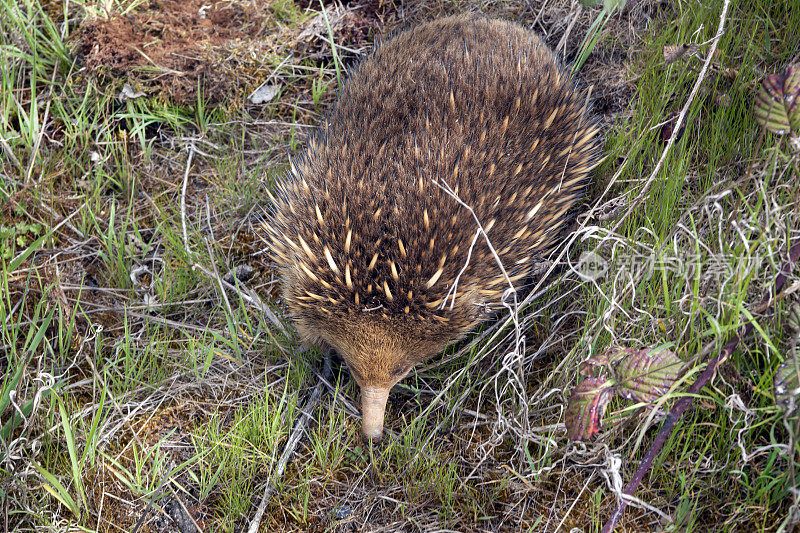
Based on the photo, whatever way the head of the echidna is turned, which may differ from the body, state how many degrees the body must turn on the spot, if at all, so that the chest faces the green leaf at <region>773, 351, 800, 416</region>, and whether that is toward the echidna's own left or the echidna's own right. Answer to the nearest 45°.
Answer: approximately 45° to the echidna's own left

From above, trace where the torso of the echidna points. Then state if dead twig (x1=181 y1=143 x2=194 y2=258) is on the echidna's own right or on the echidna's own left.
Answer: on the echidna's own right

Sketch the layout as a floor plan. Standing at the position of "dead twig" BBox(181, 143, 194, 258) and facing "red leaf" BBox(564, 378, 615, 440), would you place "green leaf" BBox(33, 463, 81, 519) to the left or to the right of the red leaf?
right

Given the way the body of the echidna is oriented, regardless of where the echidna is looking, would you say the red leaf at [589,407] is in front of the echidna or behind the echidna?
in front

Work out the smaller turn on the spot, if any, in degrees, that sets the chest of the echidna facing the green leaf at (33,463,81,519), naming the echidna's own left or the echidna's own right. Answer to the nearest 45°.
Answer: approximately 45° to the echidna's own right

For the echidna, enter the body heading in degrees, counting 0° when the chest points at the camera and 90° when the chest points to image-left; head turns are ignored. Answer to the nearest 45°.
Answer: approximately 0°

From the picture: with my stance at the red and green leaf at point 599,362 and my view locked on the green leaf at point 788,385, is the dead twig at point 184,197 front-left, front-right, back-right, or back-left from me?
back-left

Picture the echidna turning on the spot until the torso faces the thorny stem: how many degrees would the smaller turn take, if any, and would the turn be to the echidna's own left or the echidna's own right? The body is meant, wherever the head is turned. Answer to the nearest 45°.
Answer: approximately 45° to the echidna's own left
